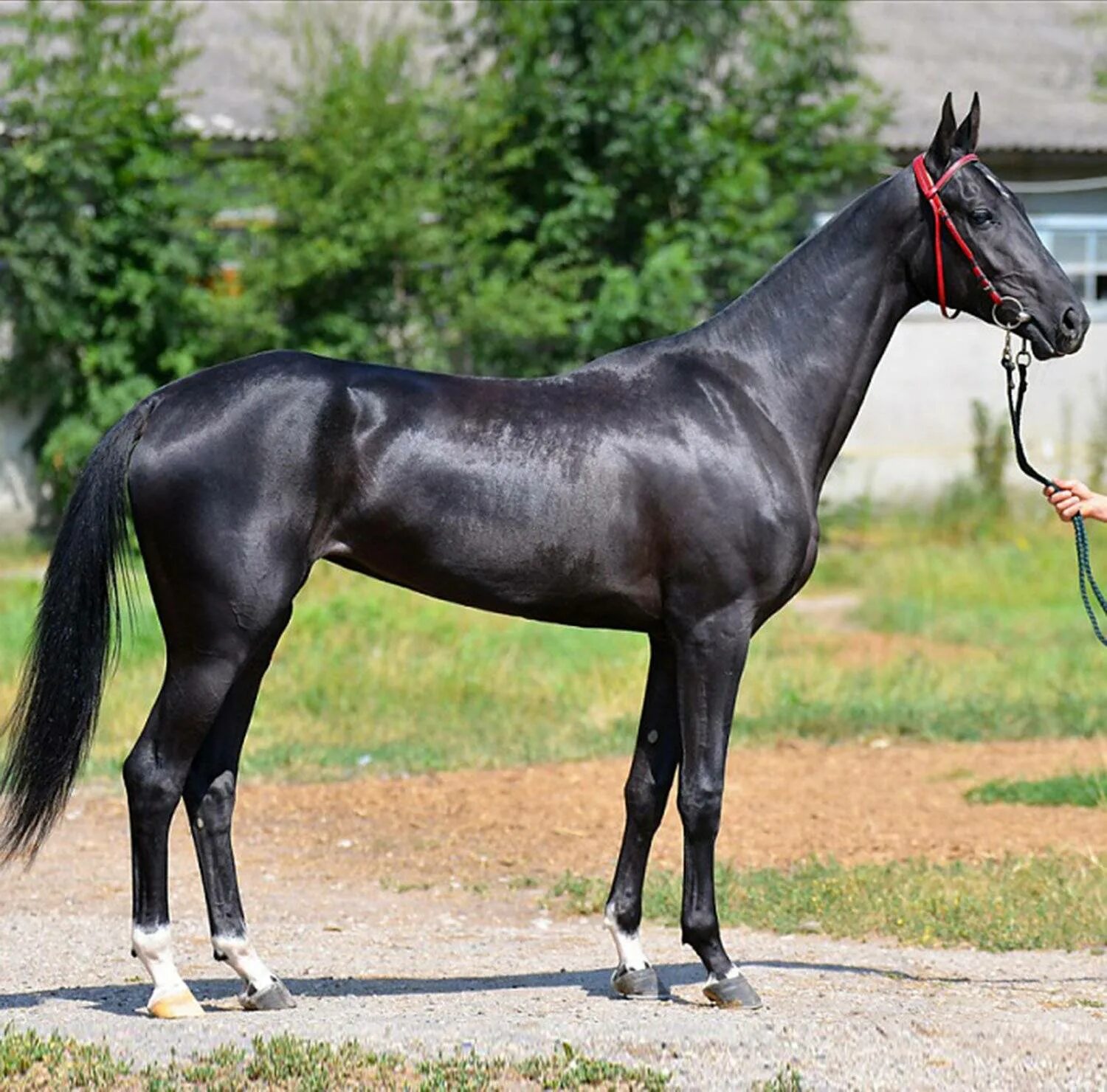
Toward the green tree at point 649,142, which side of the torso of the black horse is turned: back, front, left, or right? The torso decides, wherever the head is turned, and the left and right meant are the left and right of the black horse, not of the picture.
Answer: left

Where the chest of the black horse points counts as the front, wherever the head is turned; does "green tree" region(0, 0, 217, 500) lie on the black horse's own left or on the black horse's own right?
on the black horse's own left

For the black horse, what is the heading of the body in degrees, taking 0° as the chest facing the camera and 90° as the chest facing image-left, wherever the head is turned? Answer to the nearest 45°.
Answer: approximately 270°
